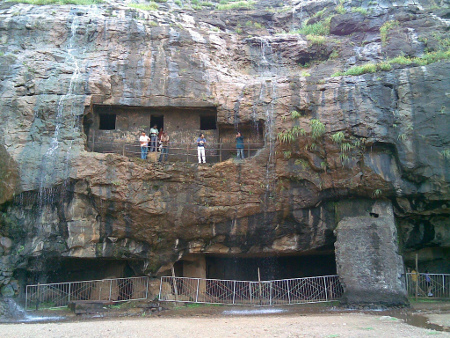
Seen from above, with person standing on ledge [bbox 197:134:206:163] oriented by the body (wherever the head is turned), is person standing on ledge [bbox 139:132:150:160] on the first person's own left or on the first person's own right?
on the first person's own right

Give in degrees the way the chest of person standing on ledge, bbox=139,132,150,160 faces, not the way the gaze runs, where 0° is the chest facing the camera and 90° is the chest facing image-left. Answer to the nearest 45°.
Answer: approximately 0°

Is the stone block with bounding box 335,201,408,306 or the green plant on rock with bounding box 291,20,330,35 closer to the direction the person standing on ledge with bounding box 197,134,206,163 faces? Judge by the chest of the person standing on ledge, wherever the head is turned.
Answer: the stone block

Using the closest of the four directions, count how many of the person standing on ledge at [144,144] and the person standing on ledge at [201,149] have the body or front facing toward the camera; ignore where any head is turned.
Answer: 2

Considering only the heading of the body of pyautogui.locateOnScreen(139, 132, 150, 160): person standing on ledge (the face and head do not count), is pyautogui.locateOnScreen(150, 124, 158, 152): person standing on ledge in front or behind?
behind

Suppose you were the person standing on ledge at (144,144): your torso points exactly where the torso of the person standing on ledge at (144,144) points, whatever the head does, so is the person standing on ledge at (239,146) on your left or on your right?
on your left

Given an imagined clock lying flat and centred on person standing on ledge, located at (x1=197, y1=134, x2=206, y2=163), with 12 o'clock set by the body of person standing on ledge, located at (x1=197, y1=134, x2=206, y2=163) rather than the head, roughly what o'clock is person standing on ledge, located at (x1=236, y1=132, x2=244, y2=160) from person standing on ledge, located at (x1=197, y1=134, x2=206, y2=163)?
person standing on ledge, located at (x1=236, y1=132, x2=244, y2=160) is roughly at 9 o'clock from person standing on ledge, located at (x1=197, y1=134, x2=206, y2=163).

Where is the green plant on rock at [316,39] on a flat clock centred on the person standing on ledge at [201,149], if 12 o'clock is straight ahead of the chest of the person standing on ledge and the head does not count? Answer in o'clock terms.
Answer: The green plant on rock is roughly at 8 o'clock from the person standing on ledge.
